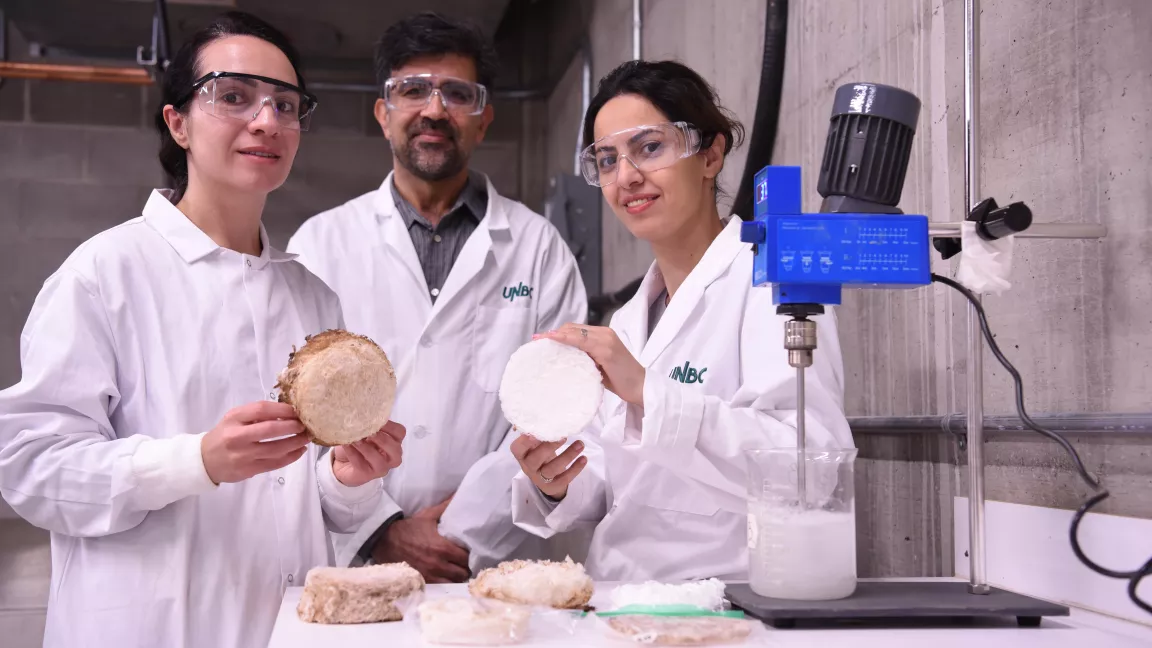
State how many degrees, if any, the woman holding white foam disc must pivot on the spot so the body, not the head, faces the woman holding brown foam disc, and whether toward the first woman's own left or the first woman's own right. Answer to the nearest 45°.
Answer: approximately 45° to the first woman's own right

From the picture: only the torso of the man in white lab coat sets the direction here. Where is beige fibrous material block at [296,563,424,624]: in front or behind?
in front

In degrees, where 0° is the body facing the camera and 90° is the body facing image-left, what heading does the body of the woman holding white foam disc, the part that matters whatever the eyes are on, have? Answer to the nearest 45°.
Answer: approximately 45°

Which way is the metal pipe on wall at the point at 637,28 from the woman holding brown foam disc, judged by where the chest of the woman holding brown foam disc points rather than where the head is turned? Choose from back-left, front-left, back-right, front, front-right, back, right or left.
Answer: left

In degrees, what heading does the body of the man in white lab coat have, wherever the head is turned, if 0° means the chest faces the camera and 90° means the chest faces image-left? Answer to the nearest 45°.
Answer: approximately 0°

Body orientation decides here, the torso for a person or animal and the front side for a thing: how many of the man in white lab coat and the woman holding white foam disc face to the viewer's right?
0

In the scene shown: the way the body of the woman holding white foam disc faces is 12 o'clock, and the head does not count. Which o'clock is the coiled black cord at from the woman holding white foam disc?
The coiled black cord is roughly at 9 o'clock from the woman holding white foam disc.

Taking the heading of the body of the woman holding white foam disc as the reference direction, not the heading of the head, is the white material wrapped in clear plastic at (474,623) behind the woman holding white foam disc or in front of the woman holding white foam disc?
in front

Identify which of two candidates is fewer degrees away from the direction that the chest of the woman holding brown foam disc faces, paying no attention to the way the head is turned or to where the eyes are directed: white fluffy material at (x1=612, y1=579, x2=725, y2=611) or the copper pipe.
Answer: the white fluffy material

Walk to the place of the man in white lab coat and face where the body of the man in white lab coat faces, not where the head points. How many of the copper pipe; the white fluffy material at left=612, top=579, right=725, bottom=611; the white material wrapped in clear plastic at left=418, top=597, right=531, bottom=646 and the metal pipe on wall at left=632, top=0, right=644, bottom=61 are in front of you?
2

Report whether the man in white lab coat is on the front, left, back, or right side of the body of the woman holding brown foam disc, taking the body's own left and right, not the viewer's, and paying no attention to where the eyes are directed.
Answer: left

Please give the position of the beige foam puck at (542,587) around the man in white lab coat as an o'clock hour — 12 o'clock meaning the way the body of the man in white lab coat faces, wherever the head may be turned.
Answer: The beige foam puck is roughly at 12 o'clock from the man in white lab coat.

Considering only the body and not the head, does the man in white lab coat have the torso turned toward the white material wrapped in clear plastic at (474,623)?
yes
